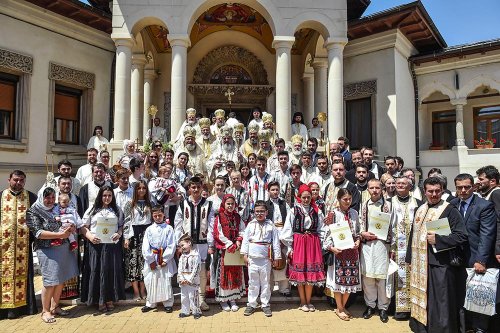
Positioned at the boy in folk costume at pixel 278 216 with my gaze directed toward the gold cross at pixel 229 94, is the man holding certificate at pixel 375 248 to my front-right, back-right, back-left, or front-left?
back-right

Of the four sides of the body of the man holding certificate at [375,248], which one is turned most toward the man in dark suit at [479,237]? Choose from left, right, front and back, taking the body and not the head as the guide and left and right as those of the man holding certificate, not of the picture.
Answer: left

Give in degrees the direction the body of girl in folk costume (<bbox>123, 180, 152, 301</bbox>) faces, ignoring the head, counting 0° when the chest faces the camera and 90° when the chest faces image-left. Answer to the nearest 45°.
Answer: approximately 0°

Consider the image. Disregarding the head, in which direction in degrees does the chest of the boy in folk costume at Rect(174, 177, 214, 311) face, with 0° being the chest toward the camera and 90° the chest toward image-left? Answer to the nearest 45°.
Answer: approximately 0°
